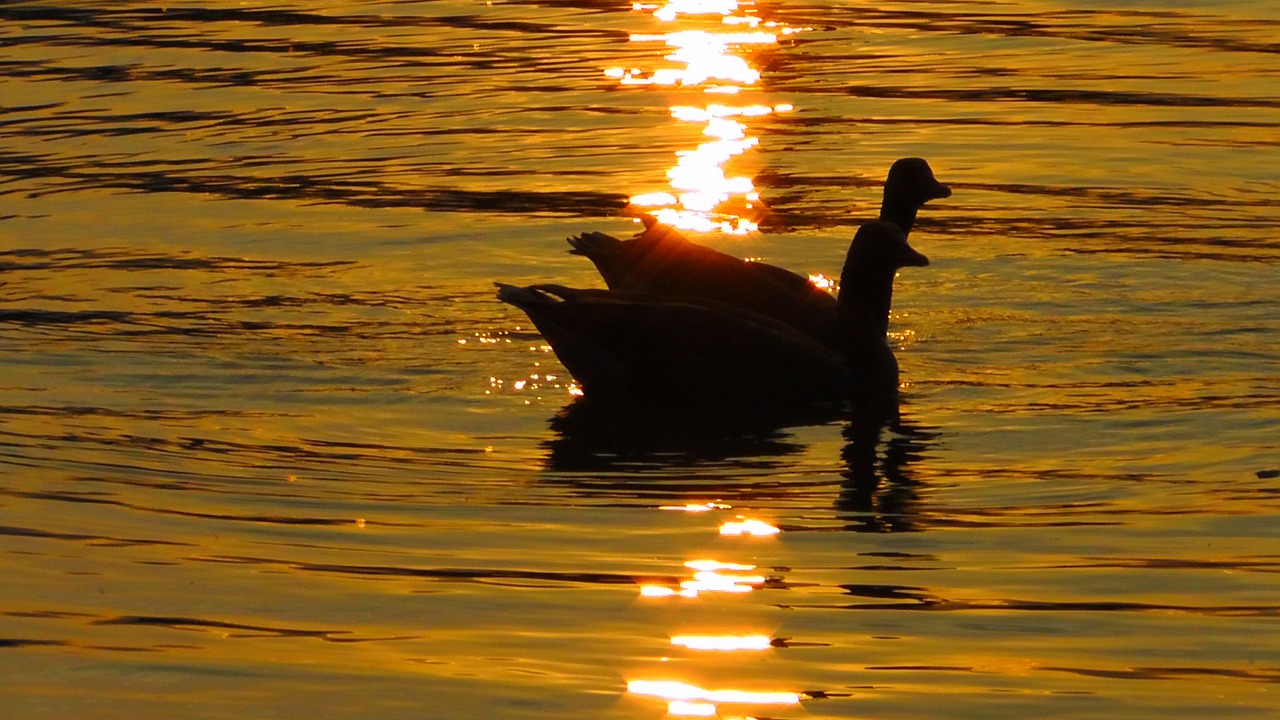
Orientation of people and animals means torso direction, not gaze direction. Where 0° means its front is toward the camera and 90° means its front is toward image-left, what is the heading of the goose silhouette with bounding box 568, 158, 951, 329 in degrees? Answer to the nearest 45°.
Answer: approximately 270°

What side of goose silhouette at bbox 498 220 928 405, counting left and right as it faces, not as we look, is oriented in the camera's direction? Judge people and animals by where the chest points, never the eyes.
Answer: right

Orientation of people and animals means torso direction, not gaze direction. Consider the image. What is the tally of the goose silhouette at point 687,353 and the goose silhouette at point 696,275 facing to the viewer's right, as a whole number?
2
